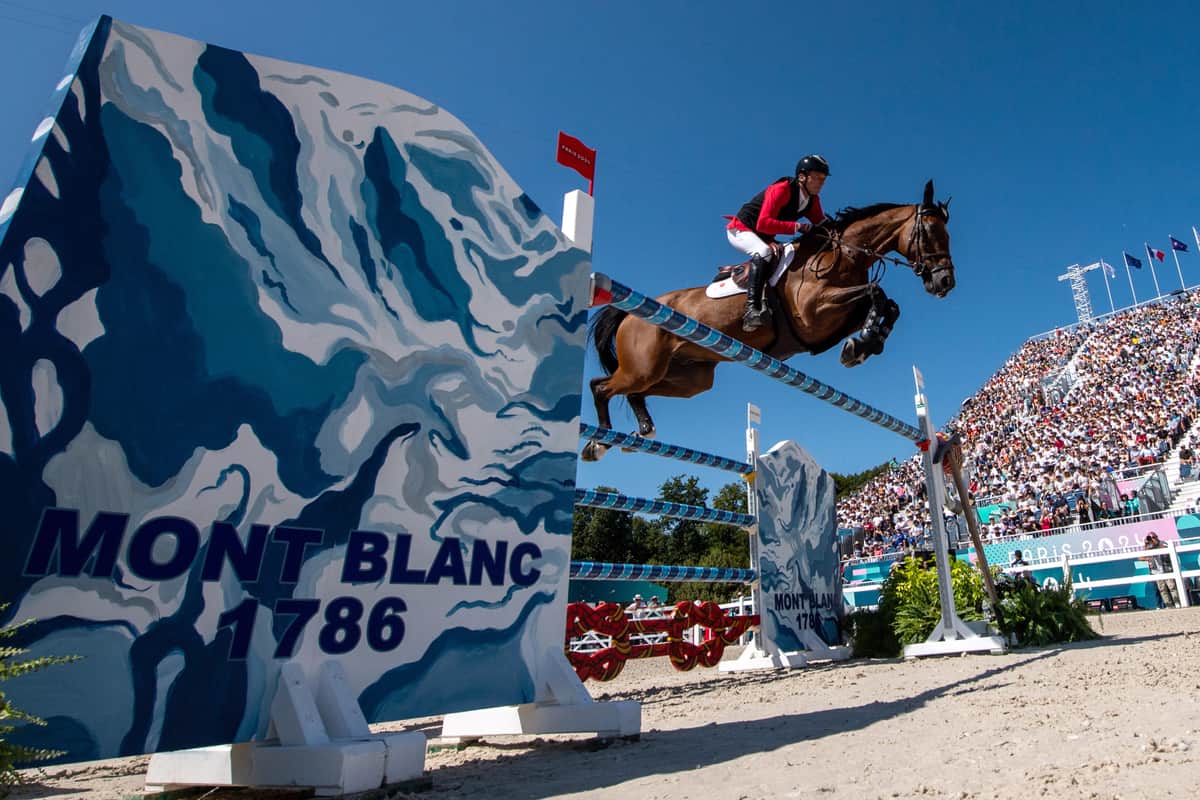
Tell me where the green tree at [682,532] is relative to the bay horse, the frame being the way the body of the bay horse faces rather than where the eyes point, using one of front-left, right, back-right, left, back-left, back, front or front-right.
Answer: left

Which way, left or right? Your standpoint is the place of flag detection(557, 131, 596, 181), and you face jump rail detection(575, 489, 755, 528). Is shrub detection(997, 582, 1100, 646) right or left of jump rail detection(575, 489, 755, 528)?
right

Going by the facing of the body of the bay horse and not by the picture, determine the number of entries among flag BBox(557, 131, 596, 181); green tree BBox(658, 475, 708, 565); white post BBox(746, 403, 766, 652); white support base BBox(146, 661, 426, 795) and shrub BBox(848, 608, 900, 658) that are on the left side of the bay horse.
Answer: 3

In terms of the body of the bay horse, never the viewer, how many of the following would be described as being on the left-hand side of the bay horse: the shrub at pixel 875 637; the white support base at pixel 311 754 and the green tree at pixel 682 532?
2

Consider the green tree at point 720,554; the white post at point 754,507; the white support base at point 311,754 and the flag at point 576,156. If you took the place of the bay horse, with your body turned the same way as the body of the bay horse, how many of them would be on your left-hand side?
2

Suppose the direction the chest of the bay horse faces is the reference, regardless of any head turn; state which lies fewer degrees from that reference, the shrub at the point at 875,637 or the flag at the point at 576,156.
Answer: the shrub

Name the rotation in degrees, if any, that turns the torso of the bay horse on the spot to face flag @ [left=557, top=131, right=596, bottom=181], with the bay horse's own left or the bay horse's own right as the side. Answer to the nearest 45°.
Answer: approximately 135° to the bay horse's own right

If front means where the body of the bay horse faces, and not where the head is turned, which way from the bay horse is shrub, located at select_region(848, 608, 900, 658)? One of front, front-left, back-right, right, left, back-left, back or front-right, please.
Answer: left

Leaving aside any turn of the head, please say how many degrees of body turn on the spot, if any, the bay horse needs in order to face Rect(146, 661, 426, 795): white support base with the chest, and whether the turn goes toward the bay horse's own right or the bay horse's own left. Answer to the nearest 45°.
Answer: approximately 135° to the bay horse's own right

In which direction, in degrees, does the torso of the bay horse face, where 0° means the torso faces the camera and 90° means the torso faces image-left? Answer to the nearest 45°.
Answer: approximately 270°
